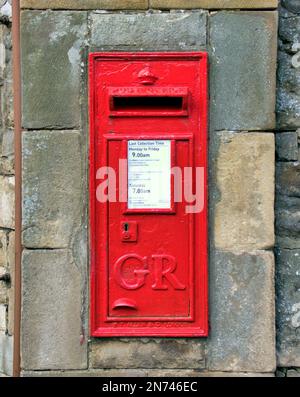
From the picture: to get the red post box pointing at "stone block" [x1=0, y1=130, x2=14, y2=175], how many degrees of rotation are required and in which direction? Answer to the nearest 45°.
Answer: approximately 135° to its right

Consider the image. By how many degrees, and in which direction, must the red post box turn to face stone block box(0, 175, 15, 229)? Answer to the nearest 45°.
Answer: approximately 135° to its right

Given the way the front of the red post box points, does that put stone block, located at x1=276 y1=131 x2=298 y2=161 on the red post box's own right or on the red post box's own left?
on the red post box's own left

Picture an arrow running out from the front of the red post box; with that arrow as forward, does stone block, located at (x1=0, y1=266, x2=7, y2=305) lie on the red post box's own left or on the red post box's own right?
on the red post box's own right

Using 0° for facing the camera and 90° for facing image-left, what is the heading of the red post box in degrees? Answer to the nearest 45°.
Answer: approximately 0°

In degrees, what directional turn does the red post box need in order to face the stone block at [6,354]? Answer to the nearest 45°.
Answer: approximately 135° to its right
